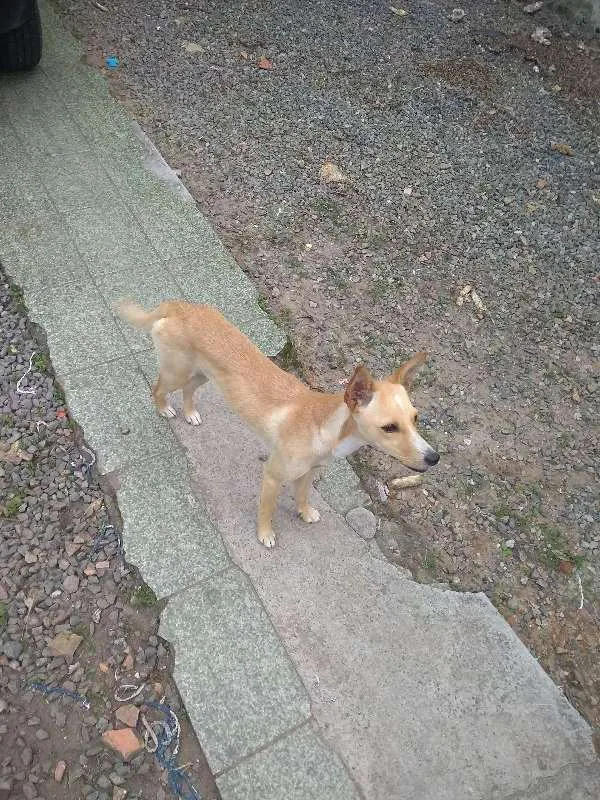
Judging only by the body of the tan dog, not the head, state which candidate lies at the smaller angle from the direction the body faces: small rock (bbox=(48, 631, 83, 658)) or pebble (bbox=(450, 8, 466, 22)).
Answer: the small rock

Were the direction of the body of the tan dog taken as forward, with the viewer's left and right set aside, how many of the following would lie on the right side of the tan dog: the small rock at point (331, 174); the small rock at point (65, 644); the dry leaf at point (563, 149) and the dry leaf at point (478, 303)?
1

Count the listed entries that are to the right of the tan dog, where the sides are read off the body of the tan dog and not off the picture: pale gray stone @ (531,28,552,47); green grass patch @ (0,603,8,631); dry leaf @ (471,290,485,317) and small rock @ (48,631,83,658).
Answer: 2

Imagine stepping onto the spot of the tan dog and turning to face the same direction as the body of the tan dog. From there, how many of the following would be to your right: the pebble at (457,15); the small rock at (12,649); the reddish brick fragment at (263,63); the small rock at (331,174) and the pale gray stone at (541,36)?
1

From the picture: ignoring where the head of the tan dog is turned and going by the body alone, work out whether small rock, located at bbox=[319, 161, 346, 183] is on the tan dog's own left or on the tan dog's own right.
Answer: on the tan dog's own left

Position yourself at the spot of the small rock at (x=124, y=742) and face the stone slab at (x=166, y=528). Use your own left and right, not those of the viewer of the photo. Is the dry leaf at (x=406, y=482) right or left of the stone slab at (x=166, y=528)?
right

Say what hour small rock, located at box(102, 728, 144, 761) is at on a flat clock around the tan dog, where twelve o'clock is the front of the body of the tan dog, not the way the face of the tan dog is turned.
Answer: The small rock is roughly at 2 o'clock from the tan dog.

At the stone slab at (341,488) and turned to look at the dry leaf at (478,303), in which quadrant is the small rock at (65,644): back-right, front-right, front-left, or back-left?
back-left

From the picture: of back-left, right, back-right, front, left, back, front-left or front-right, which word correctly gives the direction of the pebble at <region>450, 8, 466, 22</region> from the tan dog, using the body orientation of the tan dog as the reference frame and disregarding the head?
back-left

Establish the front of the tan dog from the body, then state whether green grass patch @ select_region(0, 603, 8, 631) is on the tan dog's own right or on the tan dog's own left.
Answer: on the tan dog's own right

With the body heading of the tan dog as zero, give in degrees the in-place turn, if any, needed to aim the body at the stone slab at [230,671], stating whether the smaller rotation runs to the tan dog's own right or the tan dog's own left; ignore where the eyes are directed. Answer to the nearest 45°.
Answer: approximately 45° to the tan dog's own right

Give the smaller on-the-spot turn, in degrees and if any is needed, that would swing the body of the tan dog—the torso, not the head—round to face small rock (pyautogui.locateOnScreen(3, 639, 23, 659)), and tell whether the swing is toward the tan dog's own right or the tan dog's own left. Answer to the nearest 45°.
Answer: approximately 90° to the tan dog's own right

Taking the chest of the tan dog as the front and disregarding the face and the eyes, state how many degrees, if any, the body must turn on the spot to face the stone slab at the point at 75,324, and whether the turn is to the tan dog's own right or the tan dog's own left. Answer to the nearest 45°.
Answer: approximately 180°
